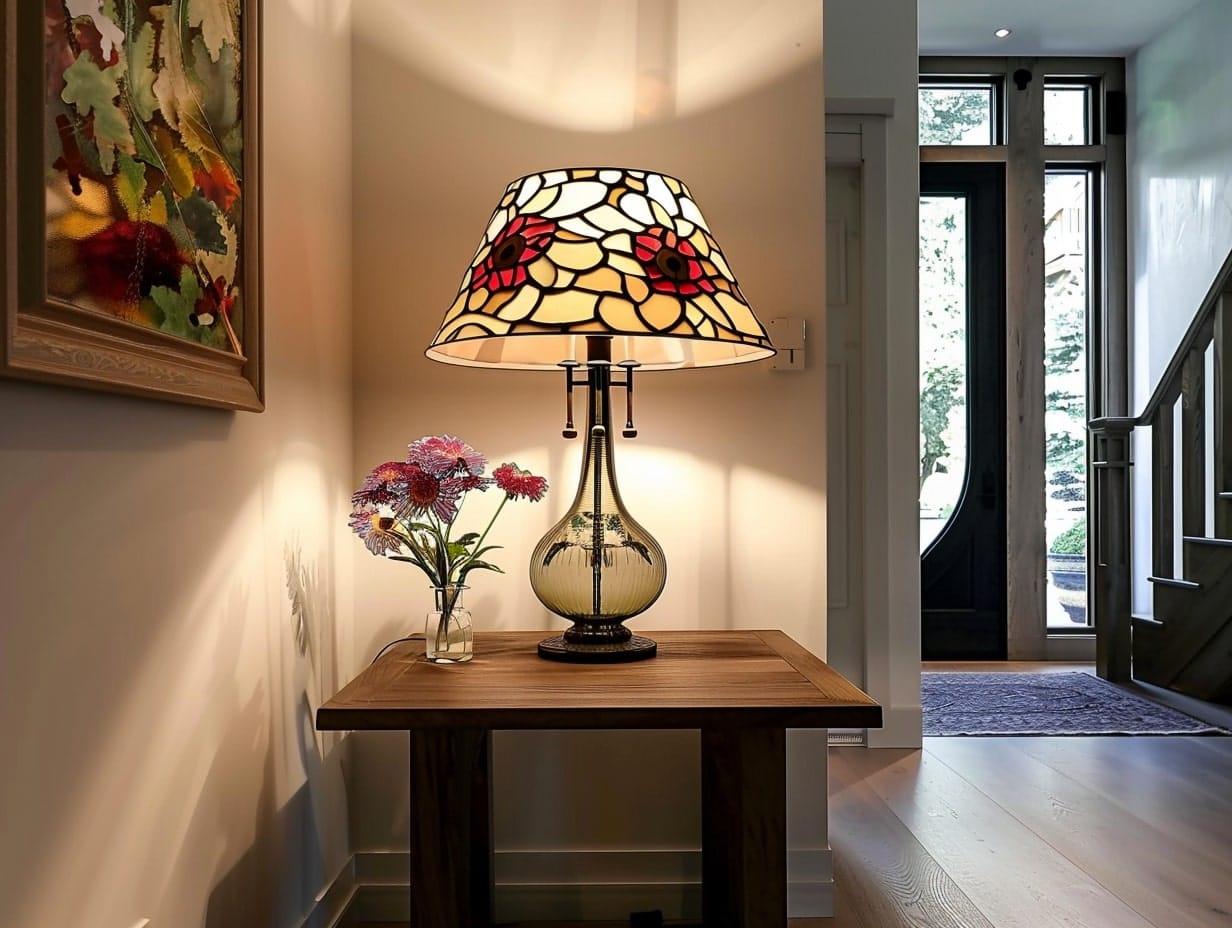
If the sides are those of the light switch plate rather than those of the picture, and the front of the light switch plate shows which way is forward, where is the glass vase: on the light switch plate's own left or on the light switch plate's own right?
on the light switch plate's own right

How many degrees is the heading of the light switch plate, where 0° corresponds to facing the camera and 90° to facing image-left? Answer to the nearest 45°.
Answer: approximately 0°

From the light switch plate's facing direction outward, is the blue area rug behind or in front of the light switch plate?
behind

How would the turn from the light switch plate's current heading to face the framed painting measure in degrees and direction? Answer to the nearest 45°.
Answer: approximately 45° to its right

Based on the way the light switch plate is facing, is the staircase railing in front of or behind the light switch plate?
behind

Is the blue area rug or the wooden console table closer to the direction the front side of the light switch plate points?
the wooden console table

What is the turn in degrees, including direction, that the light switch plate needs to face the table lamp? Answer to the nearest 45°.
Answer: approximately 45° to its right

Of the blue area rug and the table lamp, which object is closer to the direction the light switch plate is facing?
the table lamp

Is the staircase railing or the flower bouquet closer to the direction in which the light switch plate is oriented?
the flower bouquet

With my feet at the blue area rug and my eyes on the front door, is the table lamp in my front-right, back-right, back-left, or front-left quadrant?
back-left

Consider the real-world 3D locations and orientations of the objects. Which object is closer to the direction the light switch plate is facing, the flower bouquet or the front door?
the flower bouquet
